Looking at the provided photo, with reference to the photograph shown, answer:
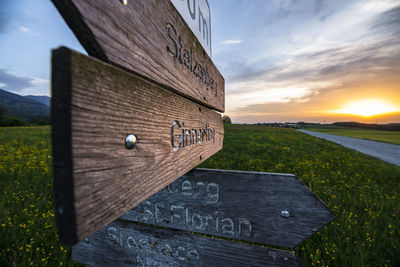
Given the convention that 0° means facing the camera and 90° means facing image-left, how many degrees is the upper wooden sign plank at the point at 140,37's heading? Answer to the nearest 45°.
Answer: approximately 315°
